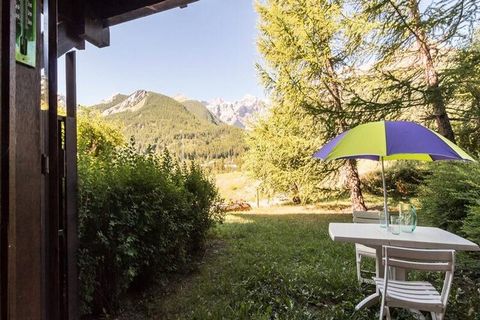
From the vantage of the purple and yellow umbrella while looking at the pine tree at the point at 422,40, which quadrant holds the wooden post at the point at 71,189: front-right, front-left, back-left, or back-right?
back-left

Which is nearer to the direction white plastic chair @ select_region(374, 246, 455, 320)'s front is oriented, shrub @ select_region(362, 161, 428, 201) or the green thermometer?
the shrub

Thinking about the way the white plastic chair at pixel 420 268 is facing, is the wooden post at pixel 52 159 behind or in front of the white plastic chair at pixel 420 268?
behind

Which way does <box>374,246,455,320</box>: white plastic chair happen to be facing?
away from the camera

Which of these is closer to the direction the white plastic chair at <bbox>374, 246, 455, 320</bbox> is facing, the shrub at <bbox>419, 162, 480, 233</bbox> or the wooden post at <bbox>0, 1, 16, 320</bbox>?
the shrub

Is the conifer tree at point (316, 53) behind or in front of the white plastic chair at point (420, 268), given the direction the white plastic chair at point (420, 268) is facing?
in front

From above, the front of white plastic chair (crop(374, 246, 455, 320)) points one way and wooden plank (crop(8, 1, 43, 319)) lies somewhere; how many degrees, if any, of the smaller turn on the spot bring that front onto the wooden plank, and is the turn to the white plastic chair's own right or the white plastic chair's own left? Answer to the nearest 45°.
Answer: approximately 180°

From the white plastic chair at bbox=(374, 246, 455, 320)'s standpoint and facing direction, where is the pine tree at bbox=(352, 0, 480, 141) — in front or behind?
in front

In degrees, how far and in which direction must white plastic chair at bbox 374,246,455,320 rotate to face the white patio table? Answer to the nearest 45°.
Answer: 0° — it already faces it

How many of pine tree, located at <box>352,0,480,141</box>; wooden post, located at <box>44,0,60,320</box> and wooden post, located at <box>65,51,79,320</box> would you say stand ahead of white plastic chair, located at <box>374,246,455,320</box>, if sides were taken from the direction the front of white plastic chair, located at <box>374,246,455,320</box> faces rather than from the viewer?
1

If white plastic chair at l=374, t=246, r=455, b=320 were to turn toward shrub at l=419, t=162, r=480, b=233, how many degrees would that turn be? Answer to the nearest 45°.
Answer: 0° — it already faces it

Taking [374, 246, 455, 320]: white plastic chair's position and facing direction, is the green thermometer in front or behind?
behind

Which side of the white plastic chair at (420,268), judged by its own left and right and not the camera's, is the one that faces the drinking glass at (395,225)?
front

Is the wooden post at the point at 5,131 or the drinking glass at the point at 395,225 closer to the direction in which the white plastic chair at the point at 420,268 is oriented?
the drinking glass

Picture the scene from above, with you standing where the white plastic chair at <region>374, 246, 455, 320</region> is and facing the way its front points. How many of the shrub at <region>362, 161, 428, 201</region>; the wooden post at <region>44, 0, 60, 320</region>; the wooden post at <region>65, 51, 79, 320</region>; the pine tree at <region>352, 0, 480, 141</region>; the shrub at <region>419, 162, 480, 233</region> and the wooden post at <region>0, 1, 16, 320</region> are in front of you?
3
